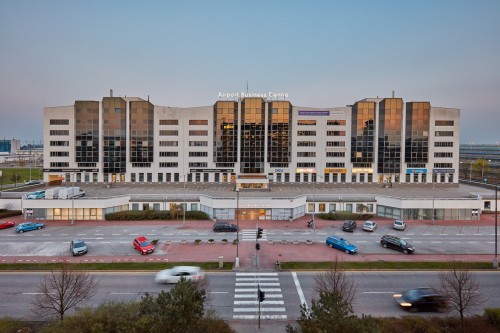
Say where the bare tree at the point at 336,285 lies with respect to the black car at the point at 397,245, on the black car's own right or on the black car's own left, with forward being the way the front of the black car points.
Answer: on the black car's own right

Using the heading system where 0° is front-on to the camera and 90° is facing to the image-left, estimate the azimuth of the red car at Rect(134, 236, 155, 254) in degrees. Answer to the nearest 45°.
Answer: approximately 315°

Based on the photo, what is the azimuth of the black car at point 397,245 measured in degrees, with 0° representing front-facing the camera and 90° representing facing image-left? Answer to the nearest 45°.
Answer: approximately 315°

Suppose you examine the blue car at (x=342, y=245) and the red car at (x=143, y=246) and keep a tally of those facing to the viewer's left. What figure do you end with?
0
